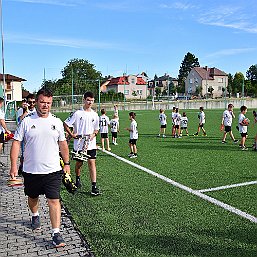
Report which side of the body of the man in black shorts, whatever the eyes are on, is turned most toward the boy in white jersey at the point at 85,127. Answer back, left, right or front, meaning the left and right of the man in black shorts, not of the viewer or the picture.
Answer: back

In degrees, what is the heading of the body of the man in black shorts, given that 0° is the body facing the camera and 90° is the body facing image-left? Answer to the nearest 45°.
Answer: approximately 0°
